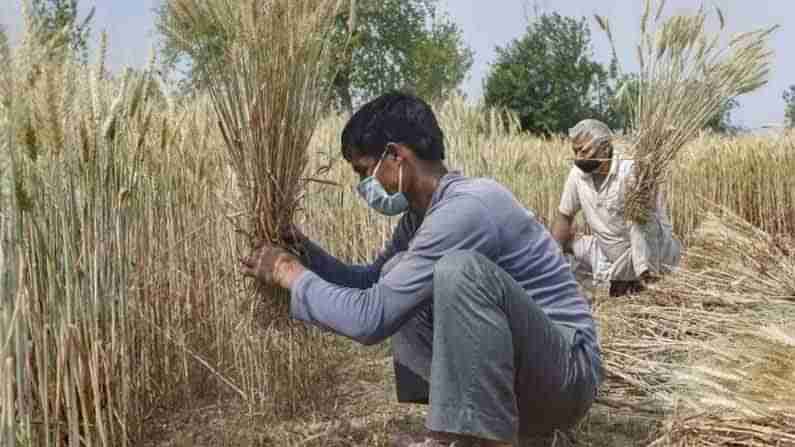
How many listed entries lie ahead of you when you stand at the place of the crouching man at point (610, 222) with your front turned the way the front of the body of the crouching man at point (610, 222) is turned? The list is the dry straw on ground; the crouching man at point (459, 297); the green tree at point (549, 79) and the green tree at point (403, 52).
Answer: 2

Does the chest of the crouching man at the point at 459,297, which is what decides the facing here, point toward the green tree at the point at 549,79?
no

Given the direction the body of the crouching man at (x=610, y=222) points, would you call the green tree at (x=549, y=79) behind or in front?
behind

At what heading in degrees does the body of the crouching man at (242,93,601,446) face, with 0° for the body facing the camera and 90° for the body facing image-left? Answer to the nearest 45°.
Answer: approximately 90°

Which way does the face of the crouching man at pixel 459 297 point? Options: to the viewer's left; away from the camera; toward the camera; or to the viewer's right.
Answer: to the viewer's left

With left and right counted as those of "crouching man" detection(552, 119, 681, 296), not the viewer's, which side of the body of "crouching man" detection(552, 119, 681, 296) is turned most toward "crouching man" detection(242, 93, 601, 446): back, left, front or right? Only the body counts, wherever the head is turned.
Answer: front

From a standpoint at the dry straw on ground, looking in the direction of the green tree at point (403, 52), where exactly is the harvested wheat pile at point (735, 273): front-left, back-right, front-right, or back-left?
front-right

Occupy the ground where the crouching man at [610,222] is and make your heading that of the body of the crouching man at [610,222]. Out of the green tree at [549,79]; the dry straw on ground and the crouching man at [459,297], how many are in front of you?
2

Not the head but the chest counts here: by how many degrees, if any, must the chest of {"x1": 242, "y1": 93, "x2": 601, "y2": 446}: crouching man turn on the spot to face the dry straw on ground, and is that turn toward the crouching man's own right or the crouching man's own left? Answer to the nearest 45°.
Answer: approximately 180°

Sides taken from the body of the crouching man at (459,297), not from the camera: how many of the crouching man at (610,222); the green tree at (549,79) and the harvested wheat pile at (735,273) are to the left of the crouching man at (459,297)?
0

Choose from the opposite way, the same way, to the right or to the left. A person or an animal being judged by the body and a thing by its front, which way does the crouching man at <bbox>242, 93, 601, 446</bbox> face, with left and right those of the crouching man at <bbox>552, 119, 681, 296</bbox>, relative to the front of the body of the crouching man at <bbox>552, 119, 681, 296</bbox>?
to the right

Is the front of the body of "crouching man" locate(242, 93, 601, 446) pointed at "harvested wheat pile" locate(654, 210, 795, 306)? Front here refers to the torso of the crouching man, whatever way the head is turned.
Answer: no

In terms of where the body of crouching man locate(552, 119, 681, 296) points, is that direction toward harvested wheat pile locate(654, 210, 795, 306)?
no

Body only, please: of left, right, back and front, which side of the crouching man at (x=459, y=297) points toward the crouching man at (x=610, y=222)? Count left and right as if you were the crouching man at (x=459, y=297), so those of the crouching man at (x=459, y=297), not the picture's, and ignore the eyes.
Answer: right

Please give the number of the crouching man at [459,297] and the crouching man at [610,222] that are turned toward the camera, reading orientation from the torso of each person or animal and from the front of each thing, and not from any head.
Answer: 1

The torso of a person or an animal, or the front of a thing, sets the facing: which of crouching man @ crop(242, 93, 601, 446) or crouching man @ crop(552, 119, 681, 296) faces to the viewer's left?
crouching man @ crop(242, 93, 601, 446)

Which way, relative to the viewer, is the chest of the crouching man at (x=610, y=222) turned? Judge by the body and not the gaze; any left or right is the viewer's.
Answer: facing the viewer
